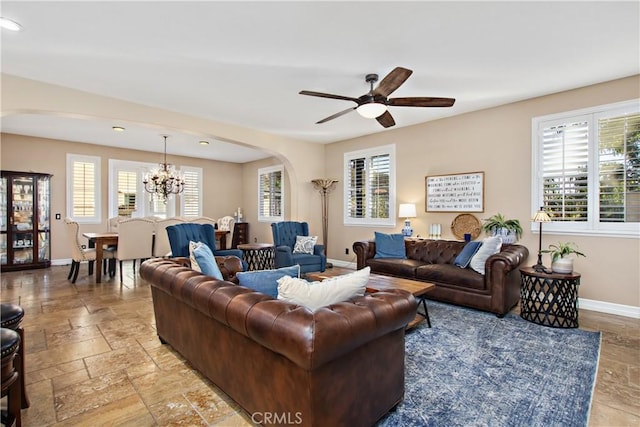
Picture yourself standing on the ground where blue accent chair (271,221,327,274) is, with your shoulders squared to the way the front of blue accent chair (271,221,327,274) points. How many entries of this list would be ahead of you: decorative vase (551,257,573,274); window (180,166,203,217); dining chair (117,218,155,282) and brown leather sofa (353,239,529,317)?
2

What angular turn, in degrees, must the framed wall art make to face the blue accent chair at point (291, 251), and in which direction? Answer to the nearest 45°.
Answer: approximately 45° to its right

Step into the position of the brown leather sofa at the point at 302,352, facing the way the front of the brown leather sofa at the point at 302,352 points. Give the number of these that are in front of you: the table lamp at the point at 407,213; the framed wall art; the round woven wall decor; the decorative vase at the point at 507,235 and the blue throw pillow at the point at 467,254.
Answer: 5

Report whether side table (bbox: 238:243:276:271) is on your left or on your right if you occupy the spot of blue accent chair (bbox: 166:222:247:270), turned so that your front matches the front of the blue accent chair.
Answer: on your left

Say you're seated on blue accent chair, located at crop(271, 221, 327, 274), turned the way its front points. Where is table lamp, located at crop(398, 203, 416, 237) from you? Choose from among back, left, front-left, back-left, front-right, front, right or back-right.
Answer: front-left

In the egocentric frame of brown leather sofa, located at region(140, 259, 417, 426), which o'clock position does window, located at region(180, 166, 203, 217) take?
The window is roughly at 10 o'clock from the brown leather sofa.

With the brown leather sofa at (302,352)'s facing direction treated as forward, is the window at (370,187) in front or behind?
in front

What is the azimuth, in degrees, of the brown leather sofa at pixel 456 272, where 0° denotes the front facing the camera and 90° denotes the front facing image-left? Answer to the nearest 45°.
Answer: approximately 45°

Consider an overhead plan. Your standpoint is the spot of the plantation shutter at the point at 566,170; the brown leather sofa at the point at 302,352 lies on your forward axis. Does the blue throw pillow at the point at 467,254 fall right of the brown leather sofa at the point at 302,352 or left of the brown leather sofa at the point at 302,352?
right

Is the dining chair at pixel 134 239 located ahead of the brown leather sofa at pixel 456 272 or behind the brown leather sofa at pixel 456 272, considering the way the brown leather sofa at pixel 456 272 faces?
ahead

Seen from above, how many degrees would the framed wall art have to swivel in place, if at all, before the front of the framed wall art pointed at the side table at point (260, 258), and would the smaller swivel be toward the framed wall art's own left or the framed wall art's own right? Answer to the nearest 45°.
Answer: approximately 45° to the framed wall art's own right

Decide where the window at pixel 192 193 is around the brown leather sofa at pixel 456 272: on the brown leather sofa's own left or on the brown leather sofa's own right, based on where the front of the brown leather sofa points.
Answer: on the brown leather sofa's own right

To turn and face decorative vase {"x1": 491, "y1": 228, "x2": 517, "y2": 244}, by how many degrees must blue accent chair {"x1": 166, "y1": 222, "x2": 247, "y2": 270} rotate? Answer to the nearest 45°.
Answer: approximately 45° to its left

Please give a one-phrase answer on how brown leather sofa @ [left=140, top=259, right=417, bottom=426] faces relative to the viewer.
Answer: facing away from the viewer and to the right of the viewer
